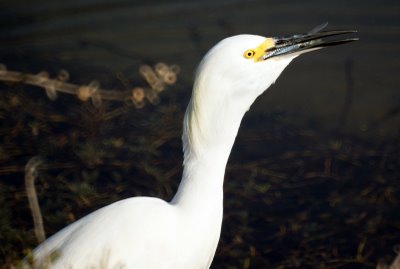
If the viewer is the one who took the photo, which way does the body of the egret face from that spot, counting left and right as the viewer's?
facing to the right of the viewer
